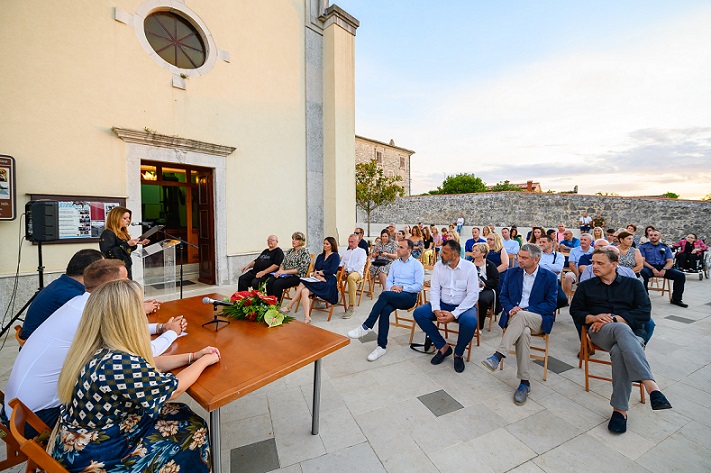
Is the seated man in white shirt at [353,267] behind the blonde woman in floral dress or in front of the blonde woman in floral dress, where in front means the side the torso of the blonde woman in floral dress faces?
in front

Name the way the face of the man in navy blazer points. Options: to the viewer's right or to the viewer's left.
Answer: to the viewer's left

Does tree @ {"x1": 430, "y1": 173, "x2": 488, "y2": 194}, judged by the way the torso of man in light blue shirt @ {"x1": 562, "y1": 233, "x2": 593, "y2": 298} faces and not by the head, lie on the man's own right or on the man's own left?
on the man's own right

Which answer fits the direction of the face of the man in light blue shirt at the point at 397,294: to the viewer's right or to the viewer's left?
to the viewer's left

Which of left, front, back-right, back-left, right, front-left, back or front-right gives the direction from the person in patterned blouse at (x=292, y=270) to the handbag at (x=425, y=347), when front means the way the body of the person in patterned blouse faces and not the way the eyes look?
left

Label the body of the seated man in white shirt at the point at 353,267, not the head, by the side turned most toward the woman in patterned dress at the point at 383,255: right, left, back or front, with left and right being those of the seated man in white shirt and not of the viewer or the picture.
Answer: back

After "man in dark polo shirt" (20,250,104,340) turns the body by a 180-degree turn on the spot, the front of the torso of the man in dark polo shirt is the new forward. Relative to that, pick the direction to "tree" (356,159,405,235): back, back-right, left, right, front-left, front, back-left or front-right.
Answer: back

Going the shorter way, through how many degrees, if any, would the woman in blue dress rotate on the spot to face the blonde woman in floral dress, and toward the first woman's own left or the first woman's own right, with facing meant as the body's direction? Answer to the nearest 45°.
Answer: approximately 45° to the first woman's own left

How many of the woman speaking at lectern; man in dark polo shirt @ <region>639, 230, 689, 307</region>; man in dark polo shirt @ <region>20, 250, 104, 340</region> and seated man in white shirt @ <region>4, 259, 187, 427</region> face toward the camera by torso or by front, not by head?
1

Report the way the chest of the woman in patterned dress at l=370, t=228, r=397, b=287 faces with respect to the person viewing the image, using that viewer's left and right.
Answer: facing the viewer and to the left of the viewer

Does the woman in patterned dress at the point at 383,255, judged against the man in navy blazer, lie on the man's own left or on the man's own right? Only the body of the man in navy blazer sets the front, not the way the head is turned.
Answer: on the man's own right

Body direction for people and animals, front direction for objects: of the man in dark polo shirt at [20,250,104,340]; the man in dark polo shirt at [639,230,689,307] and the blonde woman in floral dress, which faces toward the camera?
the man in dark polo shirt at [639,230,689,307]

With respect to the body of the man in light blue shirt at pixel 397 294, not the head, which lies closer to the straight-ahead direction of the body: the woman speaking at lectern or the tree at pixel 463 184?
the woman speaking at lectern

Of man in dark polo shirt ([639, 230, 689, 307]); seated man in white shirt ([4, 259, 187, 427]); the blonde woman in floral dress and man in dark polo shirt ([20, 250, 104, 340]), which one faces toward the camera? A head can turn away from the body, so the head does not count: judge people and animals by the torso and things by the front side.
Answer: man in dark polo shirt ([639, 230, 689, 307])

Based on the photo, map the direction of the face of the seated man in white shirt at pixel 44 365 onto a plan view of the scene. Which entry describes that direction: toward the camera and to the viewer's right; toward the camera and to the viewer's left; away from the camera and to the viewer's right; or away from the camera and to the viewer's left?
away from the camera and to the viewer's right

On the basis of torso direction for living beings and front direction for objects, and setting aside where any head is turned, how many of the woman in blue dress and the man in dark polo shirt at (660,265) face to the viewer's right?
0

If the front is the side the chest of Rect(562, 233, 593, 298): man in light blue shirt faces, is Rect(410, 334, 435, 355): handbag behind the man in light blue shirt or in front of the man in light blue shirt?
in front

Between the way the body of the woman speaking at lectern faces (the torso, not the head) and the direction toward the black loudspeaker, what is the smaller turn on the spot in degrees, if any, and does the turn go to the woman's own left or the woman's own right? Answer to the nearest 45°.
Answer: approximately 180°

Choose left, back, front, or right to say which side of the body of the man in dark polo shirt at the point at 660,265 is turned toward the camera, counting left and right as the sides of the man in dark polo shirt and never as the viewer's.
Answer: front

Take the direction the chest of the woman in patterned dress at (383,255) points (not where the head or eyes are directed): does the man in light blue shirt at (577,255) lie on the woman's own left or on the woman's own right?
on the woman's own left
